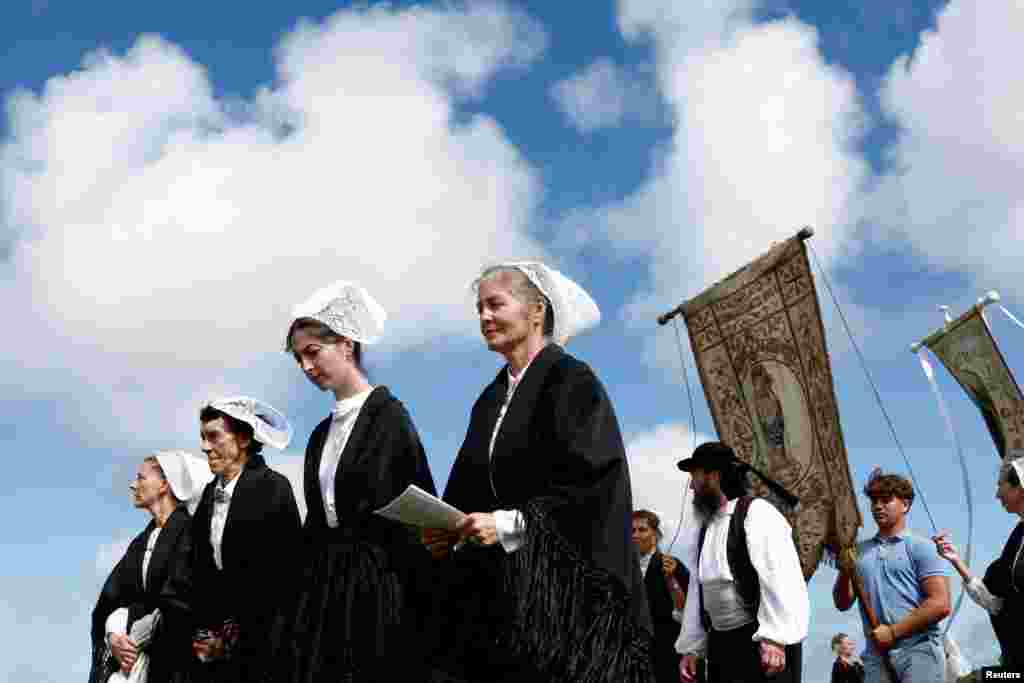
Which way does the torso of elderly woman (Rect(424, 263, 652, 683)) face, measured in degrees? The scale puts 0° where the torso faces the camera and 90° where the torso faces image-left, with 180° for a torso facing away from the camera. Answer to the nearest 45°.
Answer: approximately 45°

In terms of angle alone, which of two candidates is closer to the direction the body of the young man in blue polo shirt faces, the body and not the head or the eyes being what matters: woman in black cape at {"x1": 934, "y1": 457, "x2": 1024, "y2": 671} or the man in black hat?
the man in black hat

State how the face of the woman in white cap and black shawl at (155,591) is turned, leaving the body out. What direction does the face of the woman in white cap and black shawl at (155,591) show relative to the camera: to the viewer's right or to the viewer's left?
to the viewer's left

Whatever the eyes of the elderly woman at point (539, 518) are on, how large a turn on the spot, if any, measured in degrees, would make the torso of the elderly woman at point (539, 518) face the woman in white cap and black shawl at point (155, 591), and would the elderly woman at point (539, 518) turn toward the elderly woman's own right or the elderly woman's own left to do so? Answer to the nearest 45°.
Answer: approximately 90° to the elderly woman's own right

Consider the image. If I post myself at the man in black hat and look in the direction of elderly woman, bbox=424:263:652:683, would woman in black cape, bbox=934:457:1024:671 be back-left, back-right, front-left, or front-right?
back-left

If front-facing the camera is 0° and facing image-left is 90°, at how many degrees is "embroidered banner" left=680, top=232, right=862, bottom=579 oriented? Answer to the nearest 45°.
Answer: approximately 45°

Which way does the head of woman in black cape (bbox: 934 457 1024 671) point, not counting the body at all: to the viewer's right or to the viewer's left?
to the viewer's left

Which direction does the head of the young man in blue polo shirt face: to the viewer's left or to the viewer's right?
to the viewer's left

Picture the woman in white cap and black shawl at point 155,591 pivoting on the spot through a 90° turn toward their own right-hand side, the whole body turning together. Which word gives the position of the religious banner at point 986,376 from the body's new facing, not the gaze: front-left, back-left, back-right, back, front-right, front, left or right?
back-right

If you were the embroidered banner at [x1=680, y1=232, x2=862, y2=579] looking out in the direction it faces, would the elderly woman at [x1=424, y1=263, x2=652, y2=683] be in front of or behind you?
in front
